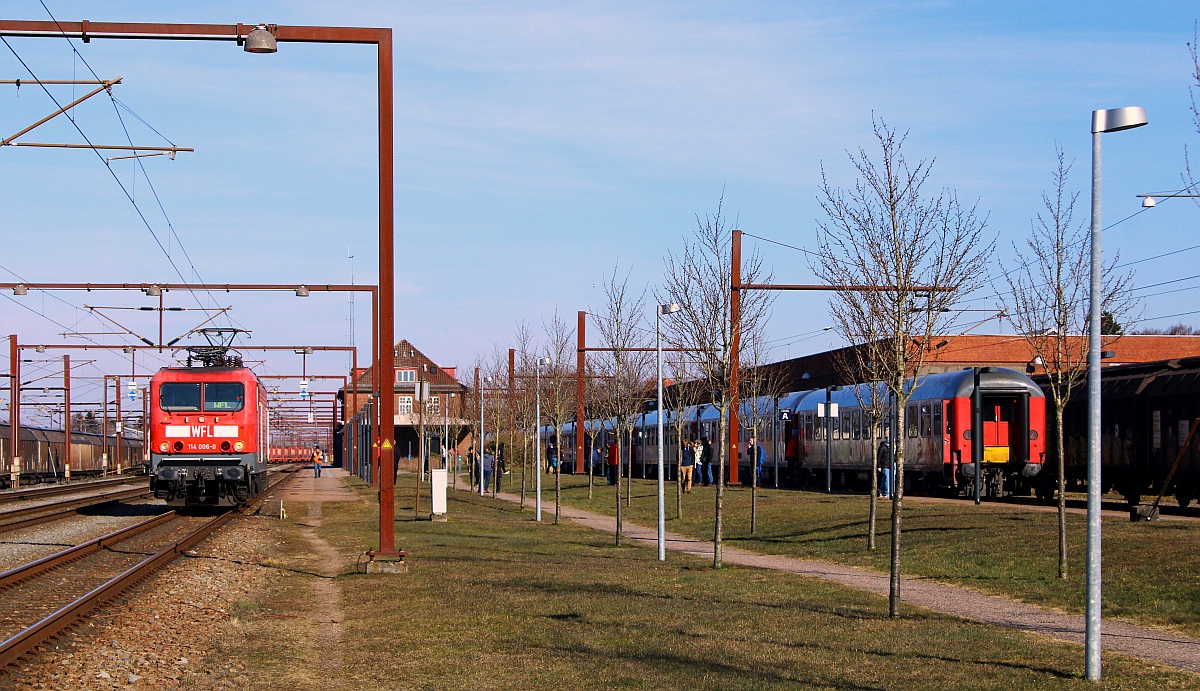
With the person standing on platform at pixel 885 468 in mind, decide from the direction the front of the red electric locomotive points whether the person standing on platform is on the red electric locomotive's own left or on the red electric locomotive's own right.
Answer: on the red electric locomotive's own left

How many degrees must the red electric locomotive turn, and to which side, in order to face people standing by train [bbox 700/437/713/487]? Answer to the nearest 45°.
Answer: approximately 135° to its left

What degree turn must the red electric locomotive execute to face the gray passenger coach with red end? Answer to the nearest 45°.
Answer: approximately 90° to its left

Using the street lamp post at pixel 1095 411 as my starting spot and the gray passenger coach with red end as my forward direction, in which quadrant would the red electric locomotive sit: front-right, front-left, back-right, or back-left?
front-left

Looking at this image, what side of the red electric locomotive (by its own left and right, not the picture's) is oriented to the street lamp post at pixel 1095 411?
front

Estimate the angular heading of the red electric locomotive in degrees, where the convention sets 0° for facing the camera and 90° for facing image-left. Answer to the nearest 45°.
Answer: approximately 0°

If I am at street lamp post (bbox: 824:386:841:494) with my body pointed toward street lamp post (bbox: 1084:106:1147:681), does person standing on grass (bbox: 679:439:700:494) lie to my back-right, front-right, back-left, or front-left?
front-right

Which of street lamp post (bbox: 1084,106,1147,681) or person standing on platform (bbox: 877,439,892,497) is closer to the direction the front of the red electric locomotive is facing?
the street lamp post
